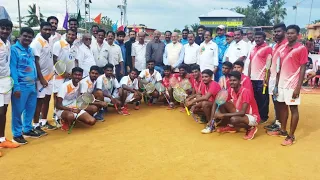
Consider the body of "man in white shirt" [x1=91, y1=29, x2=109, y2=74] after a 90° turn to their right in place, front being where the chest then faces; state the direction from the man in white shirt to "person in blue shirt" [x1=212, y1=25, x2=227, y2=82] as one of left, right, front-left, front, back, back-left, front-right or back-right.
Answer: back

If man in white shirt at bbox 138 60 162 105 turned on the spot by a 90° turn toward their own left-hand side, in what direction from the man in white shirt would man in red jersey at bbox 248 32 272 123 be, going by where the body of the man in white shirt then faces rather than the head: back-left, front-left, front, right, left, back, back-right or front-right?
front-right

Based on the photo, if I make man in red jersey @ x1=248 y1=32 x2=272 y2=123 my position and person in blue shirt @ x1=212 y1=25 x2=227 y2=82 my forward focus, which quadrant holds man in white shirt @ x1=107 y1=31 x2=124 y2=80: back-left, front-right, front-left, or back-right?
front-left

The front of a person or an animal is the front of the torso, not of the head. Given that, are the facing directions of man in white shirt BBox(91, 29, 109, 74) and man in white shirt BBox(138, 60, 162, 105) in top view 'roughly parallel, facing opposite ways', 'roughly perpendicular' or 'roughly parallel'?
roughly parallel

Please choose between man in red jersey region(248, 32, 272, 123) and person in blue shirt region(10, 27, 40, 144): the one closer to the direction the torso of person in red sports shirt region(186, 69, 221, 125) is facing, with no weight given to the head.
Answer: the person in blue shirt

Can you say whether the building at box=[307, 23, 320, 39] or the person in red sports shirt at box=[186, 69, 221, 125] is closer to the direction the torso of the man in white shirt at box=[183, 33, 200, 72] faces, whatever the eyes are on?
the person in red sports shirt

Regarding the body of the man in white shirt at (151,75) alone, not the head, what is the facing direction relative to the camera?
toward the camera

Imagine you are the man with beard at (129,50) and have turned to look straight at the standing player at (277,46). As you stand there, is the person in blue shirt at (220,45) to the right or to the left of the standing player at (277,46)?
left

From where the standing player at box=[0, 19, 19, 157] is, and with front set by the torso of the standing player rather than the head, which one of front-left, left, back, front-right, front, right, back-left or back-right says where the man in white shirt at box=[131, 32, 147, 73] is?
left

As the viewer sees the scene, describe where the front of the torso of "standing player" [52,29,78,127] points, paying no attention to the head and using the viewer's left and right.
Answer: facing the viewer and to the right of the viewer

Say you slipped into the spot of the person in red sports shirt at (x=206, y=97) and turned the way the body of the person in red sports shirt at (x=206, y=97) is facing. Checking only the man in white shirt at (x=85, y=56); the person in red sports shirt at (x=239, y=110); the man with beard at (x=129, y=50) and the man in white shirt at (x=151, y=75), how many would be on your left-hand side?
1

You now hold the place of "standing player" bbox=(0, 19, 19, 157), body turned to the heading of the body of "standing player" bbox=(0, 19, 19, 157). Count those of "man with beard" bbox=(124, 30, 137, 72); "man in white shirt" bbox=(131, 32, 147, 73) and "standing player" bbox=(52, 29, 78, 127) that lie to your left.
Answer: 3

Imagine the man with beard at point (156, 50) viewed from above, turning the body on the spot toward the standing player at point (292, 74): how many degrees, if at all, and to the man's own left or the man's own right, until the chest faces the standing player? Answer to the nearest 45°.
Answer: approximately 45° to the man's own left

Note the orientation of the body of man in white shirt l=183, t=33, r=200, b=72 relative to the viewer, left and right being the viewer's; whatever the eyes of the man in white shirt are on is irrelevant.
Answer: facing the viewer
